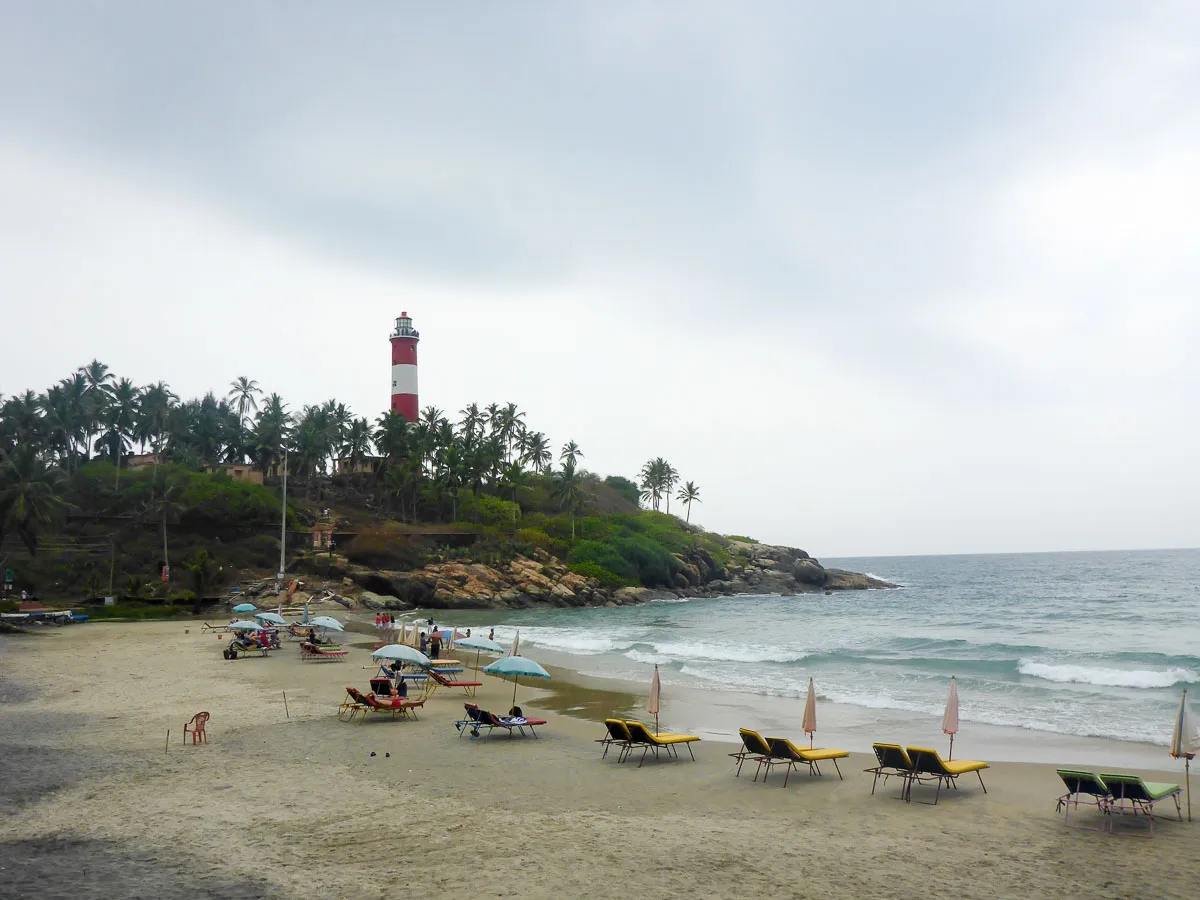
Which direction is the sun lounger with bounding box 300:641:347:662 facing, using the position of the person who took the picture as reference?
facing to the right of the viewer

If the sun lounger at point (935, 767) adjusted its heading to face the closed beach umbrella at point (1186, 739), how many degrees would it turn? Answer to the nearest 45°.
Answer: approximately 45° to its right

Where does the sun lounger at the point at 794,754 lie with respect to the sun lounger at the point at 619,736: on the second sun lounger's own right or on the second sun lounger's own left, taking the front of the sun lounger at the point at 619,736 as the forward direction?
on the second sun lounger's own right

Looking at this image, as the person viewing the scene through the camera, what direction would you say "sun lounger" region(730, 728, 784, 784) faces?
facing away from the viewer and to the right of the viewer

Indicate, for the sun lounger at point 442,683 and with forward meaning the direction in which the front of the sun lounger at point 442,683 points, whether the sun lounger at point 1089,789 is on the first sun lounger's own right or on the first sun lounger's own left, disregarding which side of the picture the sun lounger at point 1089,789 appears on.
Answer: on the first sun lounger's own right

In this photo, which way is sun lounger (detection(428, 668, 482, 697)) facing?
to the viewer's right

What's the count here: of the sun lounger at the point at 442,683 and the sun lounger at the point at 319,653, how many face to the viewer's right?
2

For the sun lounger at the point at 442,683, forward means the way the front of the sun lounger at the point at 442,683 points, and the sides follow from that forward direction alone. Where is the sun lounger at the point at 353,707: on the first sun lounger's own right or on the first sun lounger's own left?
on the first sun lounger's own right

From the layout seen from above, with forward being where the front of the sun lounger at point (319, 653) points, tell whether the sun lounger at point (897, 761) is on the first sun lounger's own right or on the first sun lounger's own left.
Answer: on the first sun lounger's own right
